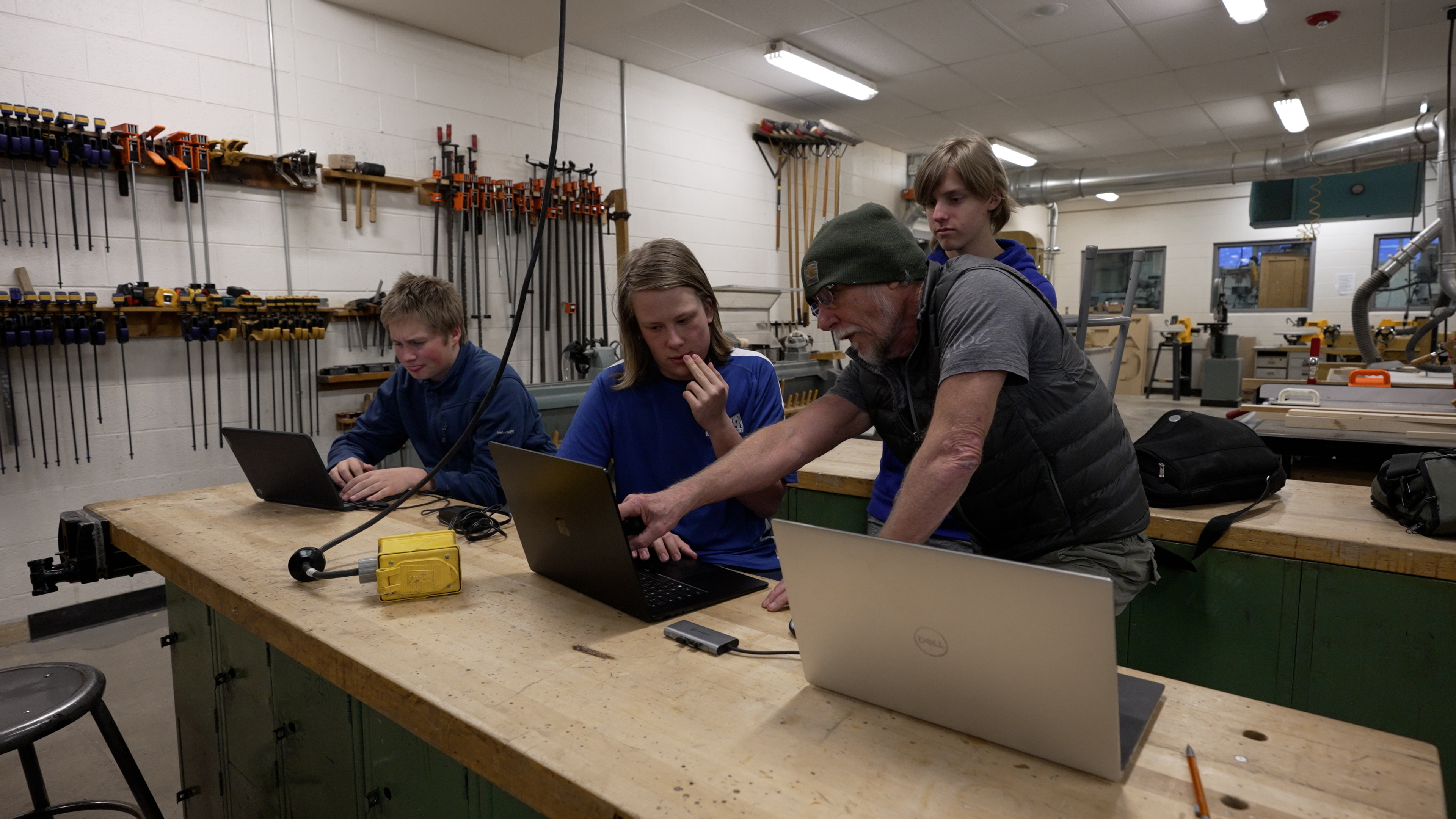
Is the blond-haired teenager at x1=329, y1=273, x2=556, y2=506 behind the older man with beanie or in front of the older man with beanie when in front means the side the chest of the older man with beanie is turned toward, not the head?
in front

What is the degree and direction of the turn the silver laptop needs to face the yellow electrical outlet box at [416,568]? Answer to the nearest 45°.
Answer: approximately 135° to its left

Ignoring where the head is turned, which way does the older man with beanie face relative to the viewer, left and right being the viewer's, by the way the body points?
facing to the left of the viewer

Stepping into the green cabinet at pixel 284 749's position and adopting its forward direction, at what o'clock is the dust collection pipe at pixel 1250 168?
The dust collection pipe is roughly at 7 o'clock from the green cabinet.

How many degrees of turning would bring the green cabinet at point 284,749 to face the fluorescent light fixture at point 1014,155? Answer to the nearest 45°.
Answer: approximately 180°

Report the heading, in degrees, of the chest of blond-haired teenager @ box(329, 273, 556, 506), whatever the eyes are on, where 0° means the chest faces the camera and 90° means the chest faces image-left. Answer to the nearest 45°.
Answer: approximately 45°

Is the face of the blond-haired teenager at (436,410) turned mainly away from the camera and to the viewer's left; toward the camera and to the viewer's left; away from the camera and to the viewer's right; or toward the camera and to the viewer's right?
toward the camera and to the viewer's left

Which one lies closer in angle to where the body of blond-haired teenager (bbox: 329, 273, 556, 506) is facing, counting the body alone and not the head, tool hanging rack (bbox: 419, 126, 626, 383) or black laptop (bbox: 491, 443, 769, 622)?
the black laptop

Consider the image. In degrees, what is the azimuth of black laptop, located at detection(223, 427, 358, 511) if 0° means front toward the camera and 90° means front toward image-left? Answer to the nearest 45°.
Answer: approximately 225°

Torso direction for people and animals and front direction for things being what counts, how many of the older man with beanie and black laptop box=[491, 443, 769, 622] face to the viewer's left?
1

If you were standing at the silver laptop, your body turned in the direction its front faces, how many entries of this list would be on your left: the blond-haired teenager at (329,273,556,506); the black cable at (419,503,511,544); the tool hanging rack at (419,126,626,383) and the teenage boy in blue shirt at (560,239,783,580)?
4

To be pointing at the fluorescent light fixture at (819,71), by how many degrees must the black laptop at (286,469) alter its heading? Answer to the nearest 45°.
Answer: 0° — it already faces it

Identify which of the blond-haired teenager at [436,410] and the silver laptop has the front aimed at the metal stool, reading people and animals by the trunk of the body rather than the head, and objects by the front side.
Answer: the blond-haired teenager

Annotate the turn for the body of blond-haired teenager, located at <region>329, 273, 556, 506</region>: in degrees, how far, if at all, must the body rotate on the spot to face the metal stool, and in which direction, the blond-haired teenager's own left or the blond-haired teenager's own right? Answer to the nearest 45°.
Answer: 0° — they already face it

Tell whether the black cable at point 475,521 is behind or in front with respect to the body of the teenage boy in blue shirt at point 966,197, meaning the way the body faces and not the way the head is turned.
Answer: in front

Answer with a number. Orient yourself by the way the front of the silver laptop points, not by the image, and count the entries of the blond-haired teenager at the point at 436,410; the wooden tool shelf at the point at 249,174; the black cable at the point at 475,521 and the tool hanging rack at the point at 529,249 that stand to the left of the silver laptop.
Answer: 4

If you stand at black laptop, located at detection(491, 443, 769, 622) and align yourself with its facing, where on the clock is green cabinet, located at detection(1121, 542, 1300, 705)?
The green cabinet is roughly at 1 o'clock from the black laptop.

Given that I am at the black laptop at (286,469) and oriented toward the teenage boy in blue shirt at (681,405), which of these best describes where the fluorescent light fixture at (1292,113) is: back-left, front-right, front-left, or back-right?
front-left

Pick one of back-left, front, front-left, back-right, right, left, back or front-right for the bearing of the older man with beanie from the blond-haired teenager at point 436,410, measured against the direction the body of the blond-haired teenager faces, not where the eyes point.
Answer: left

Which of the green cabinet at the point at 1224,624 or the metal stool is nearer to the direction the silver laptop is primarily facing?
the green cabinet

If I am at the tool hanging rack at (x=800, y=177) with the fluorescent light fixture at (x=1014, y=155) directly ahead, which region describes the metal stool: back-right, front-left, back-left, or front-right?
back-right

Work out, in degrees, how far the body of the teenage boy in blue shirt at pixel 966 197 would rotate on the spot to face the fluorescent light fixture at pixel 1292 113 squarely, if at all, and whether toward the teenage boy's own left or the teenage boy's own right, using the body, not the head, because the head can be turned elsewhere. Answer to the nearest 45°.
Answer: approximately 180°
